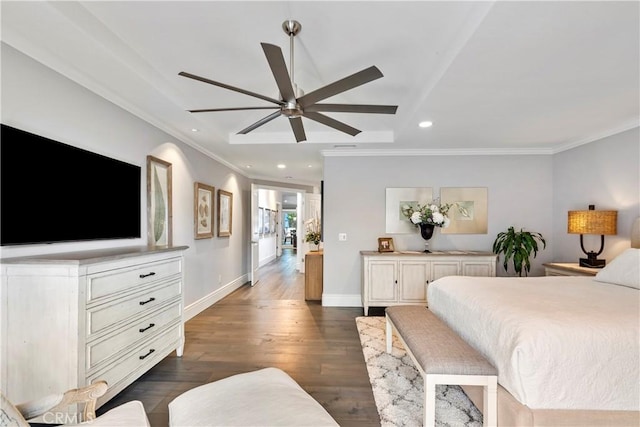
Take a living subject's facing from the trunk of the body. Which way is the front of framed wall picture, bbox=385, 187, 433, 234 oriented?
toward the camera

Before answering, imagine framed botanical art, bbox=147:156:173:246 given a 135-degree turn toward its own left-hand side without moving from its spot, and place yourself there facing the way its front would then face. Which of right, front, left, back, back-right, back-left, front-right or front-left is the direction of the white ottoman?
back

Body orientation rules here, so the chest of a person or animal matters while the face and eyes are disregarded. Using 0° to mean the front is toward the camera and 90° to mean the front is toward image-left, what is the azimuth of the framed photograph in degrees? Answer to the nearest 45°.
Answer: approximately 0°

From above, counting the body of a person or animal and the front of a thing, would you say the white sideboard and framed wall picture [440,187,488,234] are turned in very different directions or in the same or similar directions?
same or similar directions

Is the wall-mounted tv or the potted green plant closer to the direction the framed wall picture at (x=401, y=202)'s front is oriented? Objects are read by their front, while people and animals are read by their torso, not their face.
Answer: the wall-mounted tv

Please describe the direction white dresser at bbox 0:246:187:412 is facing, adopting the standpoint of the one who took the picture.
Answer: facing the viewer and to the right of the viewer

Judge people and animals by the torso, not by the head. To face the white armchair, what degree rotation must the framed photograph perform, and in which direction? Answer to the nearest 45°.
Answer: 0° — it already faces it

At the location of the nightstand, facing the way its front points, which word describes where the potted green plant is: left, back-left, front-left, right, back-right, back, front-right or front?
right

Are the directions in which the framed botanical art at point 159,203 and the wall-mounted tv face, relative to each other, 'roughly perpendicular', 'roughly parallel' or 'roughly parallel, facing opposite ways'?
roughly parallel

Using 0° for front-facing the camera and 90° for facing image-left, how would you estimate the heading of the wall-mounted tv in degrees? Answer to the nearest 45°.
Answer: approximately 315°

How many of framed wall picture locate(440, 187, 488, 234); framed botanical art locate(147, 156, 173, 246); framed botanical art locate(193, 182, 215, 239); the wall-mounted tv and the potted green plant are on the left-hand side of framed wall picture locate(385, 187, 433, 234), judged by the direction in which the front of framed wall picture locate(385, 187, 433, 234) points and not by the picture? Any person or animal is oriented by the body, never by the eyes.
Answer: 2

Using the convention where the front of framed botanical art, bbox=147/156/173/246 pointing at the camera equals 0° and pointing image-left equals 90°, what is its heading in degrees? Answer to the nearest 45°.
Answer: approximately 315°

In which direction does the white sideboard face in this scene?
toward the camera

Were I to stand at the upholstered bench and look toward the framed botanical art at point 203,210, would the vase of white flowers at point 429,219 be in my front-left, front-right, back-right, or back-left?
front-right

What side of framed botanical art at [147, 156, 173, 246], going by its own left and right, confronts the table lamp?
front

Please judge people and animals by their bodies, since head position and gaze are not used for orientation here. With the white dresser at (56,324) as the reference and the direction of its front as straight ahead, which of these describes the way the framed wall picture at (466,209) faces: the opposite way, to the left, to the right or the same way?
to the right

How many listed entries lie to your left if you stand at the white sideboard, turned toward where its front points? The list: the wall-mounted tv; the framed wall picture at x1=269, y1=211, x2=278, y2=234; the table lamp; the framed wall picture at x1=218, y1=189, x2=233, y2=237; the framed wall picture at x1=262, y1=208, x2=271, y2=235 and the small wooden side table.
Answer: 1
